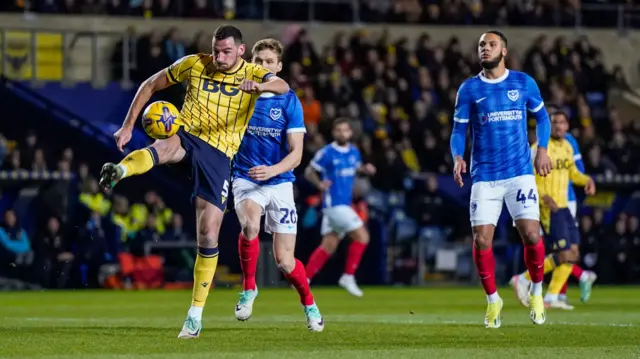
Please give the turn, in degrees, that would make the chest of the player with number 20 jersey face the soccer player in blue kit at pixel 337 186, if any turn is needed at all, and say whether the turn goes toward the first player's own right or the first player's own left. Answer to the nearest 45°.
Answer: approximately 135° to the first player's own right

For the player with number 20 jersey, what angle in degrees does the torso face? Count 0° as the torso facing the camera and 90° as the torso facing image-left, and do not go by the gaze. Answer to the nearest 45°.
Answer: approximately 45°

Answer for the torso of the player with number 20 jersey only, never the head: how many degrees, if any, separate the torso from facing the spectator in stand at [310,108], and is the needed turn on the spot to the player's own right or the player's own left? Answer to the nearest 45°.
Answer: approximately 135° to the player's own right

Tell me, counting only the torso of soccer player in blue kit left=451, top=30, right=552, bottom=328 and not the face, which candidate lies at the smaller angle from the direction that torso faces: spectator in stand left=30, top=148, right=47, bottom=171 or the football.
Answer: the football

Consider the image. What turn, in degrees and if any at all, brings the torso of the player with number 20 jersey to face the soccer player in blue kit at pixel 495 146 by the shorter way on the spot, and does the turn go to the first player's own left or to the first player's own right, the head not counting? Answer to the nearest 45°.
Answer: approximately 135° to the first player's own left

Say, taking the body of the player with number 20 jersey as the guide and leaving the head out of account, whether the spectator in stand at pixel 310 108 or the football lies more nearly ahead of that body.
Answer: the football

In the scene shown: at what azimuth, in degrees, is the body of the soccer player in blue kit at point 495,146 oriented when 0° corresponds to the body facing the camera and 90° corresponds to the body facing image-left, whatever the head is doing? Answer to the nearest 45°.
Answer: approximately 0°

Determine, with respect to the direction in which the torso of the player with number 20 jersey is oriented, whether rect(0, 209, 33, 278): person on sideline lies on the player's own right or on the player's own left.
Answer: on the player's own right

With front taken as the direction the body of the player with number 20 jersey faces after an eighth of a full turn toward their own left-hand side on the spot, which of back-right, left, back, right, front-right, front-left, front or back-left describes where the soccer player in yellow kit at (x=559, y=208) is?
back-left
